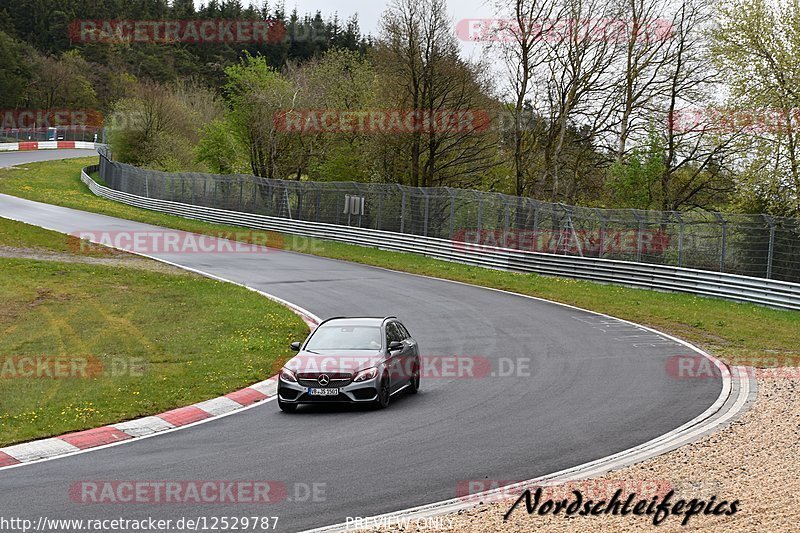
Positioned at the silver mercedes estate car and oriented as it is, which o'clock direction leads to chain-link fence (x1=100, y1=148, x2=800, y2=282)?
The chain-link fence is roughly at 5 o'clock from the silver mercedes estate car.

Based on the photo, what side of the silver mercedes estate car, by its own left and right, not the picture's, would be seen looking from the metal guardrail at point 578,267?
back

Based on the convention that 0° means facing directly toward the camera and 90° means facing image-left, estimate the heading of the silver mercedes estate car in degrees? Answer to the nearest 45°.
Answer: approximately 45°
